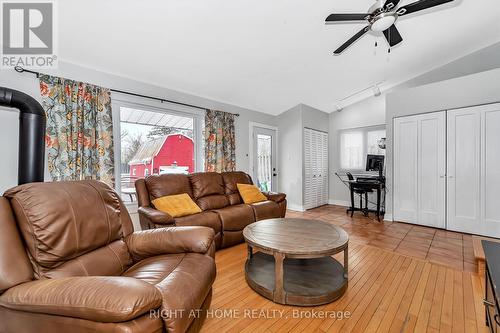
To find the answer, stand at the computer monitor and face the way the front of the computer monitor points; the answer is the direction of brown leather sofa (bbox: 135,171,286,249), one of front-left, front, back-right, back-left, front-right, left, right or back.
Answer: front-right

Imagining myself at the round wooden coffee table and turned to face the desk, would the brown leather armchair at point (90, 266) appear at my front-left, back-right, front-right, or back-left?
back-left

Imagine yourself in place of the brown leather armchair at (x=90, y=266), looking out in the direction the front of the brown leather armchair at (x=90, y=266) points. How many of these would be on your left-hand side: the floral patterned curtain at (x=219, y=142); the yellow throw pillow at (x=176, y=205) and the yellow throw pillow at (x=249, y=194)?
3

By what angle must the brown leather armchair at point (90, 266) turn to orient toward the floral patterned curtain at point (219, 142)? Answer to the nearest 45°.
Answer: approximately 90° to its left

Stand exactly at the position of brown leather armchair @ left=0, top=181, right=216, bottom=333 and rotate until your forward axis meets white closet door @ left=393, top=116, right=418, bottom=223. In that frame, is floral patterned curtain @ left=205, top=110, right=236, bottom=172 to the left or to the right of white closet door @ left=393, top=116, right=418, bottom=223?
left

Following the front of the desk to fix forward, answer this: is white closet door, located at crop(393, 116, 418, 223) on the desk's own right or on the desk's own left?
on the desk's own left

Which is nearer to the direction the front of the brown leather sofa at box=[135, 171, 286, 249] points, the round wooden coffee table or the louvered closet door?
the round wooden coffee table

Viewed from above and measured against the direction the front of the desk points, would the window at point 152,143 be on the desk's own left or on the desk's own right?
on the desk's own right

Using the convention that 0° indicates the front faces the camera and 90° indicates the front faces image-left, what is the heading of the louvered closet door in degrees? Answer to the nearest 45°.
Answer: approximately 315°

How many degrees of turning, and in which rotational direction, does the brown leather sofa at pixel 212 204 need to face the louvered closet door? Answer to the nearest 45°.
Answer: approximately 90° to its left

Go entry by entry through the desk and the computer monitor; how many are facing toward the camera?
2

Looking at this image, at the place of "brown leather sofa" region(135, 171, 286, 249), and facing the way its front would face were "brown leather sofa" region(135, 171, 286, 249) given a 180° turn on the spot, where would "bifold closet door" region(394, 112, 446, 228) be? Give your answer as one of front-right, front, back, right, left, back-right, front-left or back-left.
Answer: back-right

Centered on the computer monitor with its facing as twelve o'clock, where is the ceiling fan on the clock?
The ceiling fan is roughly at 12 o'clock from the computer monitor.
